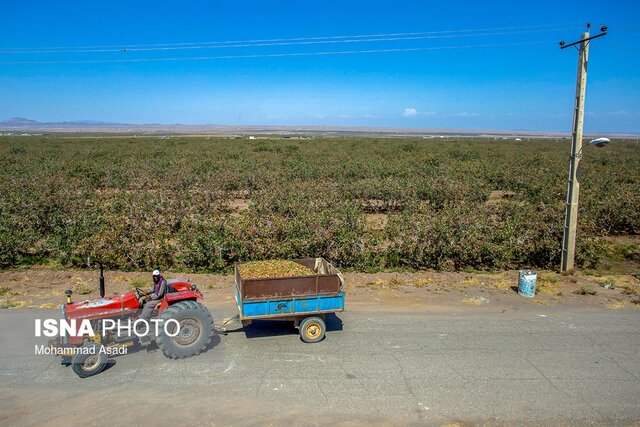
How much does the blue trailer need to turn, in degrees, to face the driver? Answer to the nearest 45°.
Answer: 0° — it already faces them

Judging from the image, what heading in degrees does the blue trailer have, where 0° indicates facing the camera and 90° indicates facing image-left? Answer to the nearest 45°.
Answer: approximately 90°

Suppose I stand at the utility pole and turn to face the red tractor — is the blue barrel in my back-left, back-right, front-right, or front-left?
front-left

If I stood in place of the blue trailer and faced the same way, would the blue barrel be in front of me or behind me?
behind

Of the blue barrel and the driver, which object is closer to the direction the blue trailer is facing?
the driver

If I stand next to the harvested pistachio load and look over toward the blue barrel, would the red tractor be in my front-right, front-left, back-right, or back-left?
back-right

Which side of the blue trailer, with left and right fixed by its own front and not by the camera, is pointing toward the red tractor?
front
